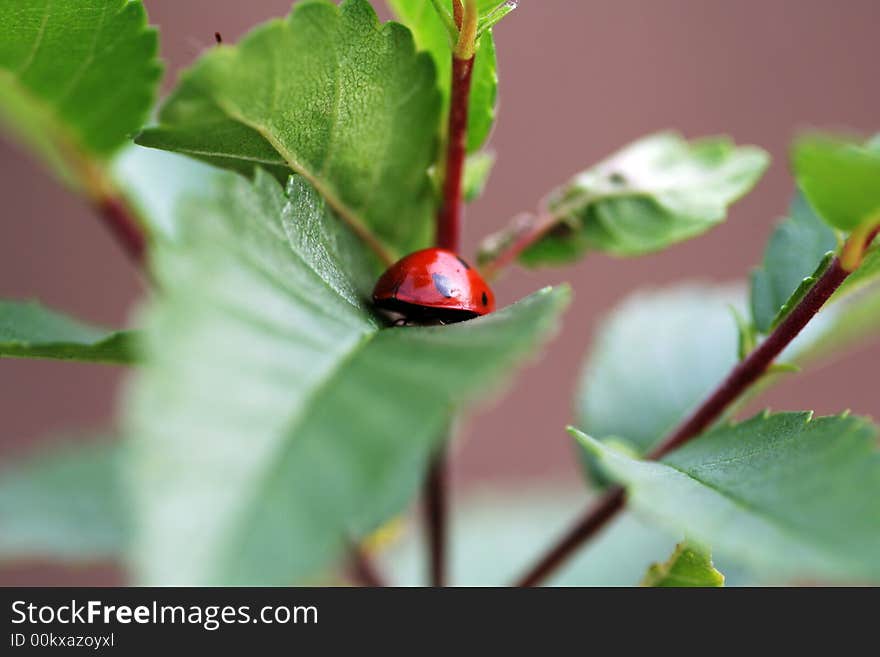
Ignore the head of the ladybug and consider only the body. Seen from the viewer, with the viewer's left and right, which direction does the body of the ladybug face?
facing to the left of the viewer
